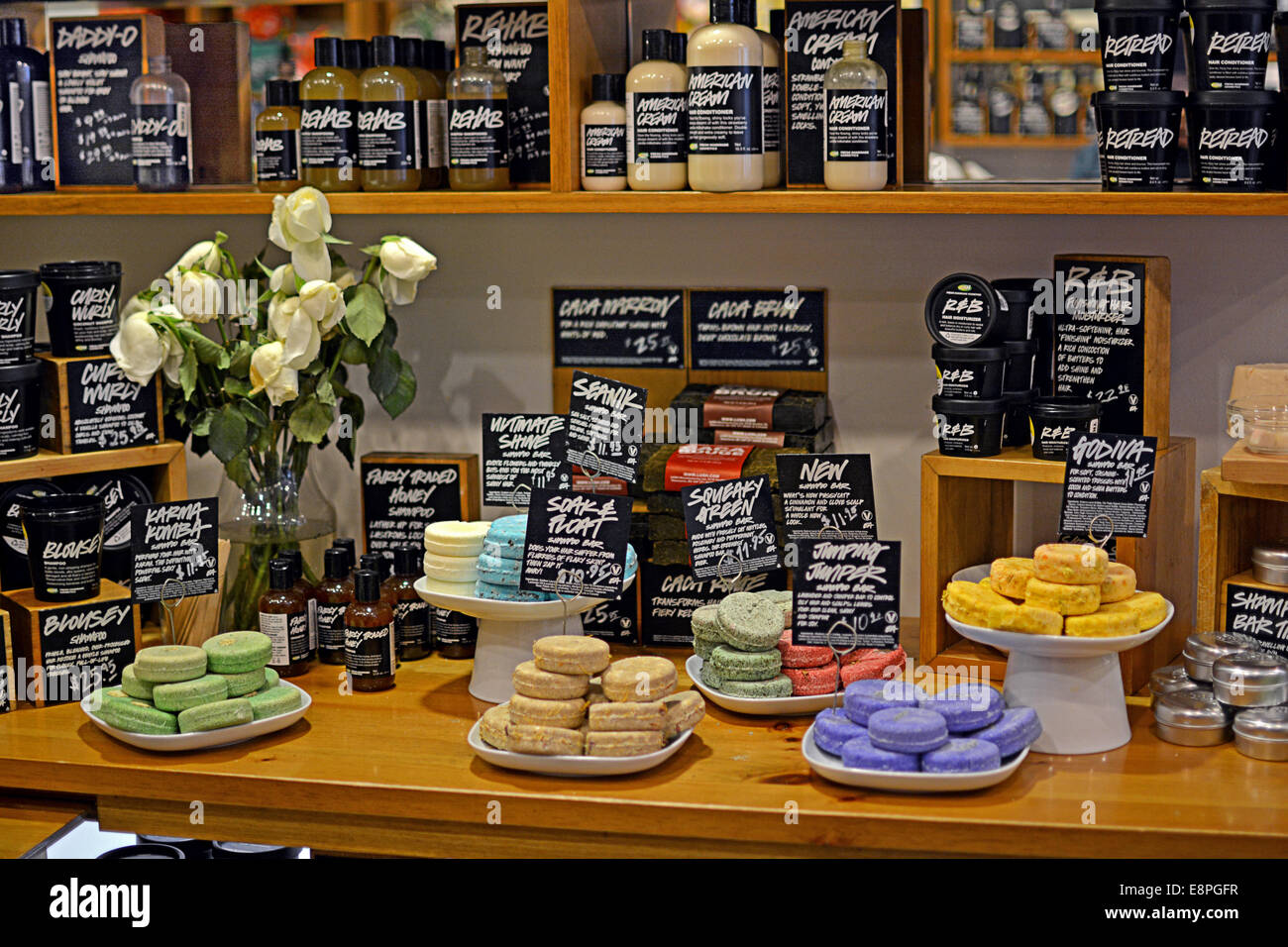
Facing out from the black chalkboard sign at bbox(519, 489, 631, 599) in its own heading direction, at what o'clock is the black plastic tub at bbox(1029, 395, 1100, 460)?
The black plastic tub is roughly at 9 o'clock from the black chalkboard sign.

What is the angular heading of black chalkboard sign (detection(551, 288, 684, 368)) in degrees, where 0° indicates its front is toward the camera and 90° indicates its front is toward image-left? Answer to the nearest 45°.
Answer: approximately 0°

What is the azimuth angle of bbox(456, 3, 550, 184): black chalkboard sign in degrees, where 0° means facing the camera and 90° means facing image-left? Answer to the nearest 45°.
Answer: approximately 0°

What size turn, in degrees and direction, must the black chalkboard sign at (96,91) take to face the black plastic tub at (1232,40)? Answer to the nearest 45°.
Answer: approximately 45° to its left
